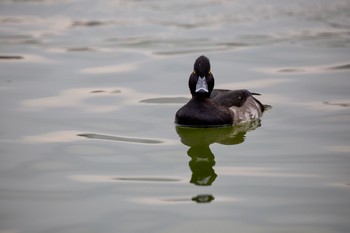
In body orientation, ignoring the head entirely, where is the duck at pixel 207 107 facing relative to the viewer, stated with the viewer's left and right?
facing the viewer and to the left of the viewer
